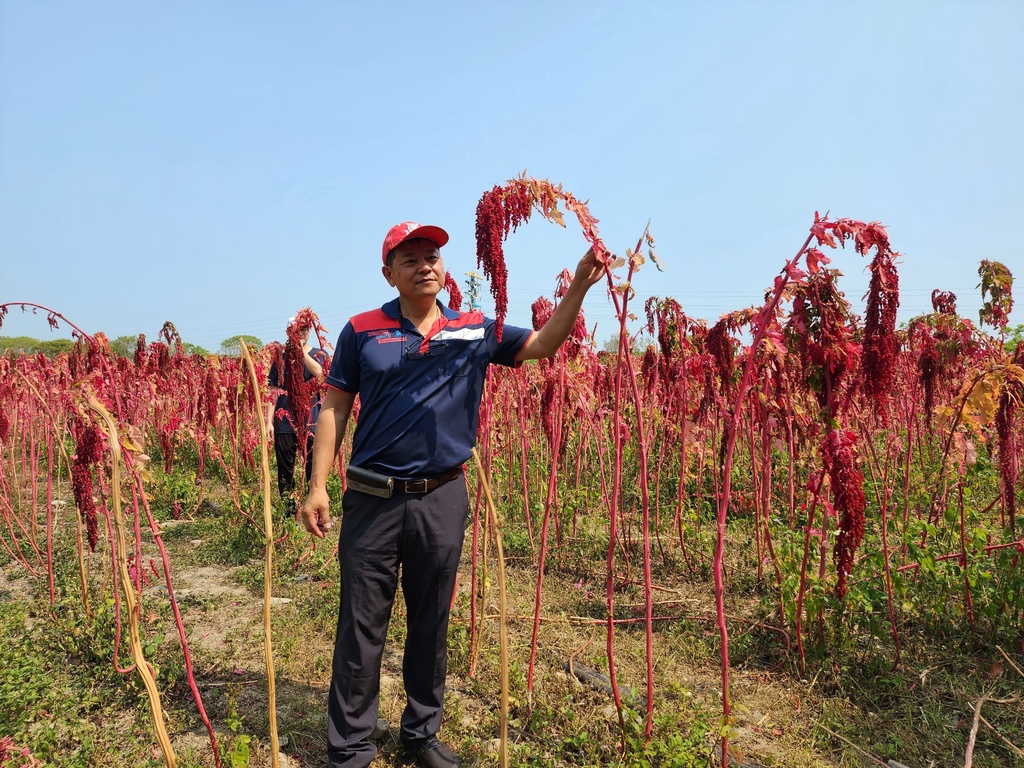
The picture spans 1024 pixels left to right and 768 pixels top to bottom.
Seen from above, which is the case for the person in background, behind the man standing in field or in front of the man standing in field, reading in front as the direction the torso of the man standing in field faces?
behind

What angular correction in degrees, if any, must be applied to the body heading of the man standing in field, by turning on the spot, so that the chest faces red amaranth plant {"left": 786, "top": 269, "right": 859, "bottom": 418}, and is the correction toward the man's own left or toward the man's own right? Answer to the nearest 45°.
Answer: approximately 90° to the man's own left

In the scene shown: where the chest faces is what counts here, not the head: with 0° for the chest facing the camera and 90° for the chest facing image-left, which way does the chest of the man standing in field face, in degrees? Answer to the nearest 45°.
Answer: approximately 0°

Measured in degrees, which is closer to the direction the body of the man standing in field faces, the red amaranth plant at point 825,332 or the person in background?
the red amaranth plant

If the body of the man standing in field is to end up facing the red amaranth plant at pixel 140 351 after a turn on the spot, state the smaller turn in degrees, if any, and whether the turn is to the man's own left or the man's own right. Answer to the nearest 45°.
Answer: approximately 135° to the man's own right

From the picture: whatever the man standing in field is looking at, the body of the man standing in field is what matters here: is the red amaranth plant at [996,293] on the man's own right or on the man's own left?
on the man's own left

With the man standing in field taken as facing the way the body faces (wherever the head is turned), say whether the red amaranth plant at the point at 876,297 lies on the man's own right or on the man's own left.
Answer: on the man's own left
